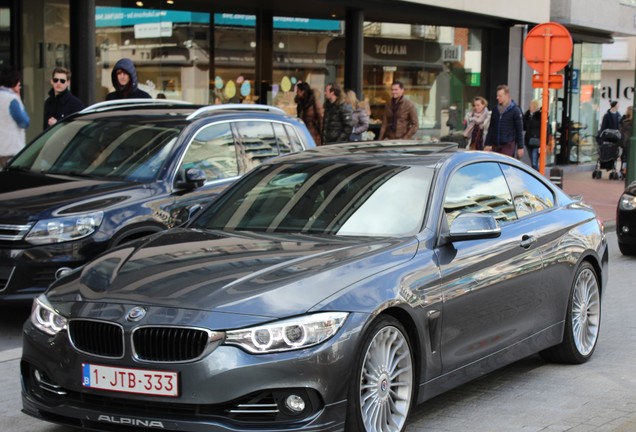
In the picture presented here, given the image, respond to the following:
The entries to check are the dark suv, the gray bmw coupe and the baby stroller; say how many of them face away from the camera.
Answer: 0

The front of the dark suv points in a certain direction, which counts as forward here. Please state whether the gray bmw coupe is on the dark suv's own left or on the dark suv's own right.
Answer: on the dark suv's own left

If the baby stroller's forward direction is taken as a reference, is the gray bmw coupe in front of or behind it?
in front

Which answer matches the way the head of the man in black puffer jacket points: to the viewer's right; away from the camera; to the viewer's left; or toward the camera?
to the viewer's left

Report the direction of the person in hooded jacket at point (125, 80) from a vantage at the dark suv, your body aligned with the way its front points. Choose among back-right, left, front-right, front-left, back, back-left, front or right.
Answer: back-right

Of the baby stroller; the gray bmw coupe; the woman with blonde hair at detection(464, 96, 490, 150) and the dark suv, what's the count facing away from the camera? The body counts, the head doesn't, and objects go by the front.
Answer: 0

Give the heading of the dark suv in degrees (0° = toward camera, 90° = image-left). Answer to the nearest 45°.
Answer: approximately 45°

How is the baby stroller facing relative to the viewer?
toward the camera

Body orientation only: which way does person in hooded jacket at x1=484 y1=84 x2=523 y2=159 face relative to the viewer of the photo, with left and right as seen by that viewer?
facing the viewer and to the left of the viewer
